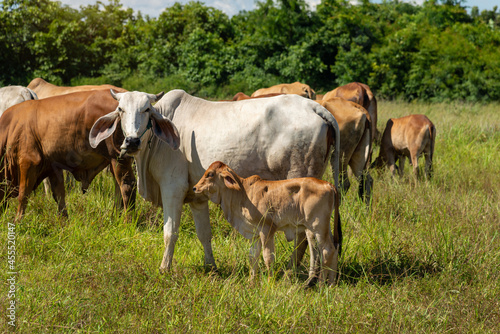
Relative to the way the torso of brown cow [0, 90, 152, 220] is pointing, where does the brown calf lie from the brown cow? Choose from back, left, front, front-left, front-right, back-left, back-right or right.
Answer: front-right

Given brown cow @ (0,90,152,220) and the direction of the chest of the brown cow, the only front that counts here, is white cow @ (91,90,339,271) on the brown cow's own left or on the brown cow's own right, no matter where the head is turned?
on the brown cow's own right

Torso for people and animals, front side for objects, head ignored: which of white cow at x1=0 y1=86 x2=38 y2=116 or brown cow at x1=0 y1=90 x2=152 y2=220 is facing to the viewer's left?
the white cow

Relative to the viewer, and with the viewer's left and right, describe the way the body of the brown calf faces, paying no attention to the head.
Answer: facing to the left of the viewer

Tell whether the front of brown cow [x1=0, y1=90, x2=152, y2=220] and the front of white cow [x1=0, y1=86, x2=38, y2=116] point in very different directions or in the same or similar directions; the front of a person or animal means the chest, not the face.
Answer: very different directions

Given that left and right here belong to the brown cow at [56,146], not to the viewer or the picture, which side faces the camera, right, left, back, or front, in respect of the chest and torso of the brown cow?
right

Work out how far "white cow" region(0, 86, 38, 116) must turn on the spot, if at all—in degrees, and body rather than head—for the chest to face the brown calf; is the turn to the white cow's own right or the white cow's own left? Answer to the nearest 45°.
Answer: approximately 90° to the white cow's own left

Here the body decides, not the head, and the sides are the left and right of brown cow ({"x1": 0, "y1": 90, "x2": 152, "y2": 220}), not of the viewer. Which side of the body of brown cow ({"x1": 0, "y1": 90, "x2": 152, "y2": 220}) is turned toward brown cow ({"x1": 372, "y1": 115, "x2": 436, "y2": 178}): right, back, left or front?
front

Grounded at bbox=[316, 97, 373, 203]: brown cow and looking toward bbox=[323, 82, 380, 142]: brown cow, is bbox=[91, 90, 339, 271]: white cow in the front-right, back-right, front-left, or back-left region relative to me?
back-left

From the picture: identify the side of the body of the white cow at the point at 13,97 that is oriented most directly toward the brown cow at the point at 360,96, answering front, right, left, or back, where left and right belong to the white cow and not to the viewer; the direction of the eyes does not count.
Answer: back

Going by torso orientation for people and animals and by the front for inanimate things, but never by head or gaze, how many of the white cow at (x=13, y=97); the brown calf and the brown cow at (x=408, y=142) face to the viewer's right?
0

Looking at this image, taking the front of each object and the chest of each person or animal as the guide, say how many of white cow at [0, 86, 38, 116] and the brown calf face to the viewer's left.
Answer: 2

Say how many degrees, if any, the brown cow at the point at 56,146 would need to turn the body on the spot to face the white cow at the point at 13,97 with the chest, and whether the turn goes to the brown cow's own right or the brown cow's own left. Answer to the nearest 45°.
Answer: approximately 90° to the brown cow's own left

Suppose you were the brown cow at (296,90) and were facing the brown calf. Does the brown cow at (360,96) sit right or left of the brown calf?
left

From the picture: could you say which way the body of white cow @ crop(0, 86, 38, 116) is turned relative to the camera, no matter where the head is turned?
to the viewer's left

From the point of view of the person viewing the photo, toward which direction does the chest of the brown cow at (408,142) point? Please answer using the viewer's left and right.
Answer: facing away from the viewer and to the left of the viewer
